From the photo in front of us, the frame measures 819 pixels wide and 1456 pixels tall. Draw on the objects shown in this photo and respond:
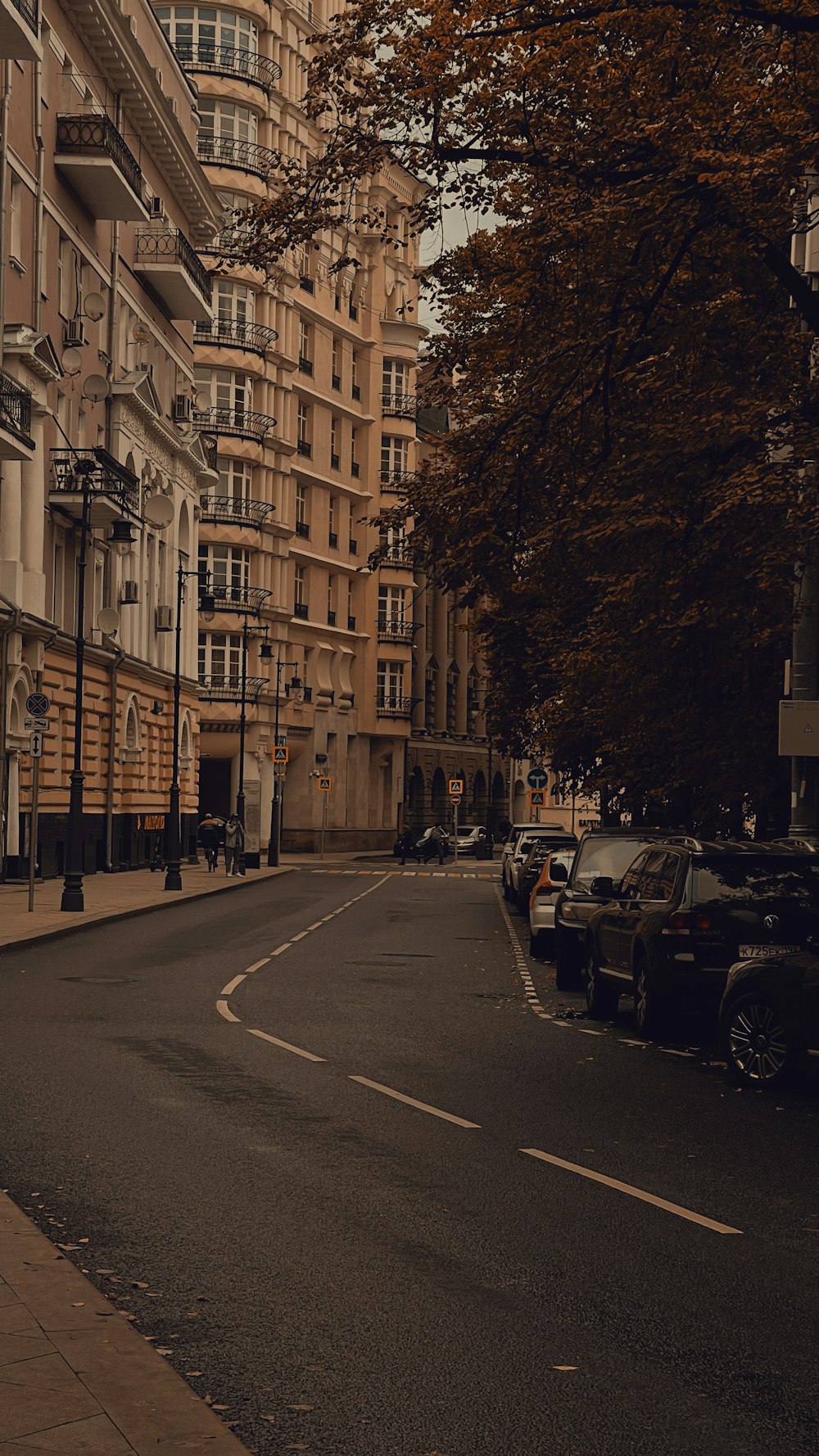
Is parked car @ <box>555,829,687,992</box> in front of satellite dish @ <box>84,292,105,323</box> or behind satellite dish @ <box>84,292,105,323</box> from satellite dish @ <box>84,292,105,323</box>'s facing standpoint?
in front

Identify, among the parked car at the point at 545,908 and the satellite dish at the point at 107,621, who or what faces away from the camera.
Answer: the parked car

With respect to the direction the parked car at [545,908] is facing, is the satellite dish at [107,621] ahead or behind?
ahead

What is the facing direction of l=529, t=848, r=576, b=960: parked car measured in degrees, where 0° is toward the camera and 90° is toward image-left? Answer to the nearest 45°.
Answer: approximately 180°

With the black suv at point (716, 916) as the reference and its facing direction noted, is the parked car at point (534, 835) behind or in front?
in front

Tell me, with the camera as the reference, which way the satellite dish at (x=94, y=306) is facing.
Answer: facing the viewer and to the right of the viewer

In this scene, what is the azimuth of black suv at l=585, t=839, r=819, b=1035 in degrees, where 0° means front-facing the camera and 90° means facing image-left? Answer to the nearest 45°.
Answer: approximately 135°

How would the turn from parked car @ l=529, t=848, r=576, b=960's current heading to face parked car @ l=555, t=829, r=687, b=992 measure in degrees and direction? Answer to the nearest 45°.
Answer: approximately 180°

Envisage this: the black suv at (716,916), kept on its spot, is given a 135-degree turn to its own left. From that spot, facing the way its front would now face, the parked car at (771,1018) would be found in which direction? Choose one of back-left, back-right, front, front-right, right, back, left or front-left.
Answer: front

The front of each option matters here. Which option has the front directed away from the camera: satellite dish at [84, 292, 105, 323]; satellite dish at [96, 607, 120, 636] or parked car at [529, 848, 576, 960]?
the parked car

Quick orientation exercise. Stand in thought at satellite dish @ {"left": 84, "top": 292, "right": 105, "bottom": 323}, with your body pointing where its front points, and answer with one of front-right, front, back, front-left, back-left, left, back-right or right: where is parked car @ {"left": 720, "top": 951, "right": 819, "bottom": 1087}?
front-right

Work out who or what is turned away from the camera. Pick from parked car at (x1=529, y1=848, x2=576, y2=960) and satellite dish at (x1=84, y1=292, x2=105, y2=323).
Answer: the parked car

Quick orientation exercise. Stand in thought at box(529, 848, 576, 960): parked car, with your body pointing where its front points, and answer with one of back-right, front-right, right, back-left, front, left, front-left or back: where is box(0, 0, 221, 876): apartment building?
front-left

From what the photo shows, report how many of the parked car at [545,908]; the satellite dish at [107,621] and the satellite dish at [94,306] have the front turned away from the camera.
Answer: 1

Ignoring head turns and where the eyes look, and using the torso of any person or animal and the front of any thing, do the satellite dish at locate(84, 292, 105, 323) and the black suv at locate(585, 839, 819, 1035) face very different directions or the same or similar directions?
very different directions
